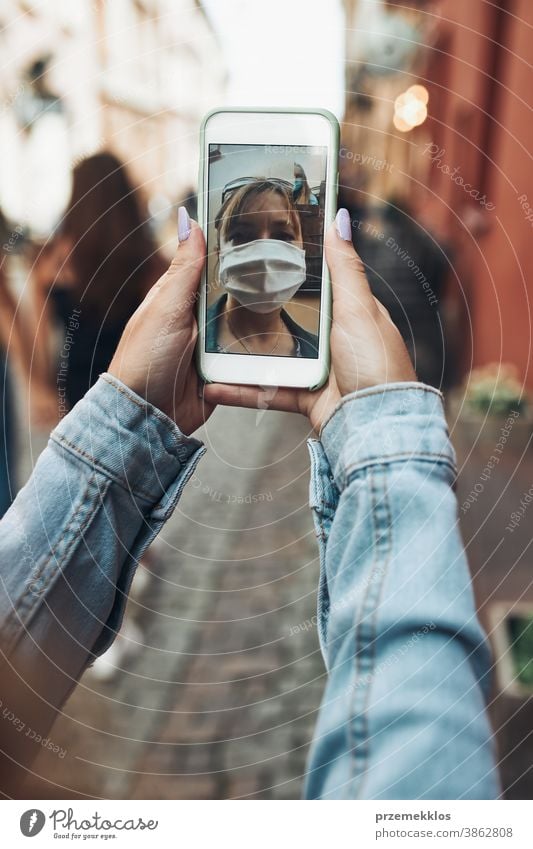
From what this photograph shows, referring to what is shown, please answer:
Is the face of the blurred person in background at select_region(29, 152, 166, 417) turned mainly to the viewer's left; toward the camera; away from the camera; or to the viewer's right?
away from the camera

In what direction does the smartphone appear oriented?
toward the camera

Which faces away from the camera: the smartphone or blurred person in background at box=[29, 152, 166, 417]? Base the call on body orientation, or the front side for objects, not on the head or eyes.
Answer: the blurred person in background

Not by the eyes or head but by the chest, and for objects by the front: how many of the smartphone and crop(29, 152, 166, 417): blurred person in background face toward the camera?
1

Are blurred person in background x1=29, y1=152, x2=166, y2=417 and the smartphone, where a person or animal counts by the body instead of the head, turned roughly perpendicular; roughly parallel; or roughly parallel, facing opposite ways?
roughly parallel, facing opposite ways

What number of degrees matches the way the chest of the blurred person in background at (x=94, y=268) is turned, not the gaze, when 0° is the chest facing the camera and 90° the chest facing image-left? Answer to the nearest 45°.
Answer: approximately 180°
